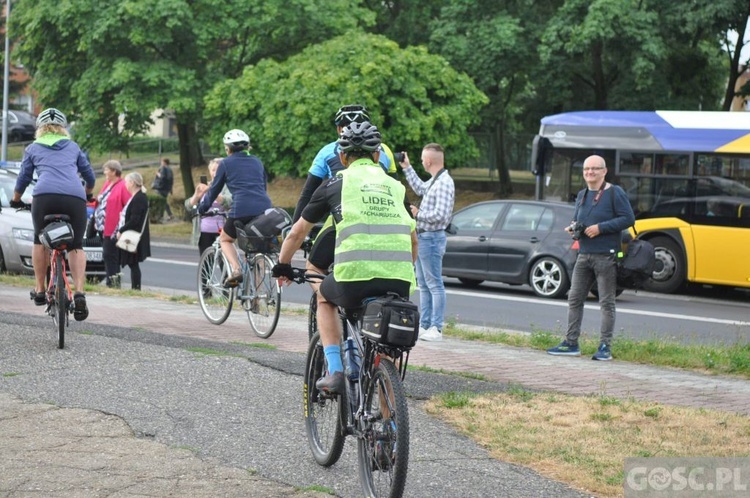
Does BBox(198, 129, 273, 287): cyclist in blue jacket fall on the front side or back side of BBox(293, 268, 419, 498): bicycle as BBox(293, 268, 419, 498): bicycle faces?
on the front side

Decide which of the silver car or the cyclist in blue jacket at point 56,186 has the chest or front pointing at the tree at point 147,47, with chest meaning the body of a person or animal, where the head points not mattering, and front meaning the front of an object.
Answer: the cyclist in blue jacket

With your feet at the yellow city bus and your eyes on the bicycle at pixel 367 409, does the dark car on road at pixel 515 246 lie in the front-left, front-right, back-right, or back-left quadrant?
front-right

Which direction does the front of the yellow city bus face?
to the viewer's left

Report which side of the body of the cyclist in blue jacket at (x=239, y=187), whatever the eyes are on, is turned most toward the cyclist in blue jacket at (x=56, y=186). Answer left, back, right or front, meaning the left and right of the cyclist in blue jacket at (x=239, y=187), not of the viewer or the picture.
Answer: left

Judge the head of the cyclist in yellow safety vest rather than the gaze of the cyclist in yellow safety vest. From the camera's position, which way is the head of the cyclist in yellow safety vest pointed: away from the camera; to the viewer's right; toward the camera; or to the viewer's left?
away from the camera

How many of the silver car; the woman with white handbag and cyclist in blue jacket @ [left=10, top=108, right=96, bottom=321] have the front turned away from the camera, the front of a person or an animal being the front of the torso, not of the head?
1

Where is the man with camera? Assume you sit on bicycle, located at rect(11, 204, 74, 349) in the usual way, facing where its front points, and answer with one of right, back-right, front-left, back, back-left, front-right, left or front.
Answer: right

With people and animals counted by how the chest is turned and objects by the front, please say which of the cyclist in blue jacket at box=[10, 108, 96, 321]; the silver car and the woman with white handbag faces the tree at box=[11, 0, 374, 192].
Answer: the cyclist in blue jacket

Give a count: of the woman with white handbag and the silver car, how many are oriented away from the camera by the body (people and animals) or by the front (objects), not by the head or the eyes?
0

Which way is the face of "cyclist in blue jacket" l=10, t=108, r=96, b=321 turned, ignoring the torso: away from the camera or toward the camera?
away from the camera

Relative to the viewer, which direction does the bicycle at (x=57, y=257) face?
away from the camera

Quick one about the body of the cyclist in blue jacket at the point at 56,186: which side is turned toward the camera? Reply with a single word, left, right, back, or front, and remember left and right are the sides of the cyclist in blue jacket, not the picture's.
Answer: back

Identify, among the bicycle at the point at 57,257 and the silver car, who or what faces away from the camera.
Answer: the bicycle

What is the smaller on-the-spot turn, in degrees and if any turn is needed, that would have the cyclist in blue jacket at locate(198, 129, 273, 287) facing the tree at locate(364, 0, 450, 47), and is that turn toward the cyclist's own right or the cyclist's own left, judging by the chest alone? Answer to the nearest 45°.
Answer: approximately 45° to the cyclist's own right

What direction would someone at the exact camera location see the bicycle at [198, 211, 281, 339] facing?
facing away from the viewer and to the left of the viewer
